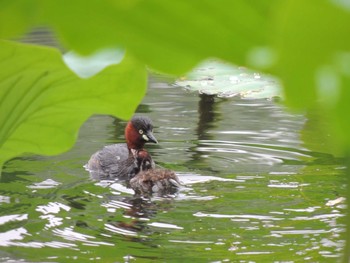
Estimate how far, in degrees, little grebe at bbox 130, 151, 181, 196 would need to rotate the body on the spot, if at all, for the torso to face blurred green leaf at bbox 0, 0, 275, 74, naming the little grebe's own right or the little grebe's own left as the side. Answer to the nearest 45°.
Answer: approximately 90° to the little grebe's own left

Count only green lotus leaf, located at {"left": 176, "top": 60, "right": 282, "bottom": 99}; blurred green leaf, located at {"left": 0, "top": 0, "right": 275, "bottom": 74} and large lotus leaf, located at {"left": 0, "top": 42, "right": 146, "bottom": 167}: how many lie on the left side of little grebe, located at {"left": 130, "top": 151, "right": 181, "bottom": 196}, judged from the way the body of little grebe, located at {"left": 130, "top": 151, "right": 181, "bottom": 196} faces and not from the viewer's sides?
2

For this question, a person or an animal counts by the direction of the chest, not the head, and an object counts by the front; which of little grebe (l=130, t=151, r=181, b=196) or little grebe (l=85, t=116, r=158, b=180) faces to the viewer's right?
little grebe (l=85, t=116, r=158, b=180)

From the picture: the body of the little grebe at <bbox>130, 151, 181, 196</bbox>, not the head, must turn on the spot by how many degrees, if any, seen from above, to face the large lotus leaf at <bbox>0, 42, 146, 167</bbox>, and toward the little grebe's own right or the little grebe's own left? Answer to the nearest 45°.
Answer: approximately 90° to the little grebe's own left

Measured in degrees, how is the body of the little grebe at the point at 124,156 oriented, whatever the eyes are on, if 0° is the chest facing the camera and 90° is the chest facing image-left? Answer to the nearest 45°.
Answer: approximately 270°

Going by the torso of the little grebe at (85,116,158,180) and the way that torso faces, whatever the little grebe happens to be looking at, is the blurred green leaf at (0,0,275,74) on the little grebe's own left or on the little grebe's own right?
on the little grebe's own right

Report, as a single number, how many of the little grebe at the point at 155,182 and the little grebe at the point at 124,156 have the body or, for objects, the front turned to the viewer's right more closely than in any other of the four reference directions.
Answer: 1

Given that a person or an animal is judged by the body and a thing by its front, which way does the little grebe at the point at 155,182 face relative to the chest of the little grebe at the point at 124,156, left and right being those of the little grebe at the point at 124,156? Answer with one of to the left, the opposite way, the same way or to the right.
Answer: the opposite way

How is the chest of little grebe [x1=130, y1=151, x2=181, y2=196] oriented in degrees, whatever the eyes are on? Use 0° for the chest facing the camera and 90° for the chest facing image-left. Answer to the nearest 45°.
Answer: approximately 90°
